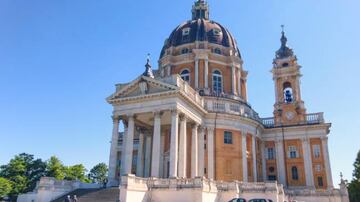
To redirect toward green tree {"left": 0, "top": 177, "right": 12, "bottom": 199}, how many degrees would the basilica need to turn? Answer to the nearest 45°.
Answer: approximately 45° to its right

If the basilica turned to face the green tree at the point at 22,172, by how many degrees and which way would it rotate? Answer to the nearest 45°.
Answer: approximately 45° to its right

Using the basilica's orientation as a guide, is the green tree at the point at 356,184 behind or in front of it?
behind

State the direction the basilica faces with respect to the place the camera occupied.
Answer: facing the viewer and to the left of the viewer
